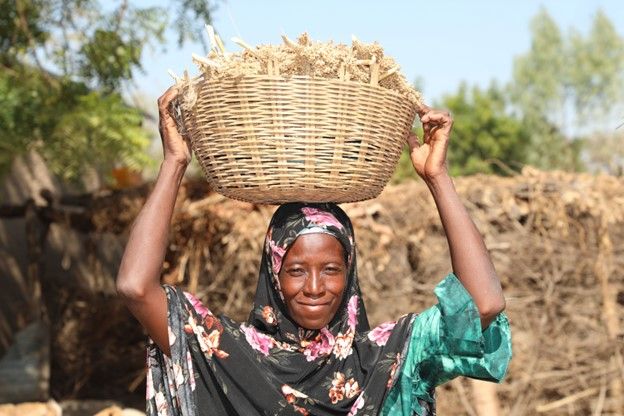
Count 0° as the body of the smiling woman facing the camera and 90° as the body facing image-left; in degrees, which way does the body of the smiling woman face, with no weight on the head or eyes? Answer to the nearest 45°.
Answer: approximately 0°

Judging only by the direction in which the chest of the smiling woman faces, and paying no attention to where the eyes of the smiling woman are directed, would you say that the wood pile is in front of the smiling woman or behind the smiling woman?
behind

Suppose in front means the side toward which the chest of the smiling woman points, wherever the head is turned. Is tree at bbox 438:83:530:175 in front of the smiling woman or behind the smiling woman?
behind

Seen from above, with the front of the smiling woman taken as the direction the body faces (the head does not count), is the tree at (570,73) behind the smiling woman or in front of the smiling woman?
behind

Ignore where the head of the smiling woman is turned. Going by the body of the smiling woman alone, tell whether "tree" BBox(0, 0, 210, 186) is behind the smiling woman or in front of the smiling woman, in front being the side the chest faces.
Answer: behind
